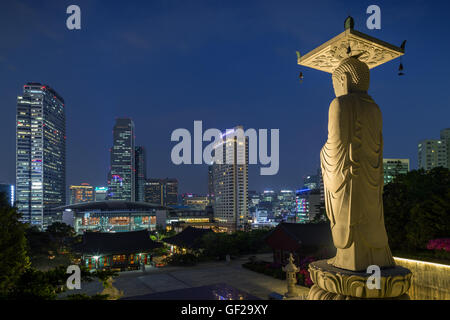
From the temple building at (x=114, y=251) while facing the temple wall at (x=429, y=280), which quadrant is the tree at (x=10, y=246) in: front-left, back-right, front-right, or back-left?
front-right

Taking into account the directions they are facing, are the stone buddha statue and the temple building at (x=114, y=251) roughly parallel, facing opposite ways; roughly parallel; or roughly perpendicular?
roughly parallel, facing opposite ways

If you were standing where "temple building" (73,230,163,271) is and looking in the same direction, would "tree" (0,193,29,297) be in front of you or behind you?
in front

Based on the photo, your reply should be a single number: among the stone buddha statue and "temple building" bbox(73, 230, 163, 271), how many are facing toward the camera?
1

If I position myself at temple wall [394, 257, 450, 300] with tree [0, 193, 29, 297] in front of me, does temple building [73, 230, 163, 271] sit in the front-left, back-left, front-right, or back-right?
front-right

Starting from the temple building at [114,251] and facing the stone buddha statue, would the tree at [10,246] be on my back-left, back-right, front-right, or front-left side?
front-right

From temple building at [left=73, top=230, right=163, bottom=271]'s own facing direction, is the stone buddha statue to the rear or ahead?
ahead

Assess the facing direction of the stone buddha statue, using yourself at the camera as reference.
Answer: facing away from the viewer and to the left of the viewer

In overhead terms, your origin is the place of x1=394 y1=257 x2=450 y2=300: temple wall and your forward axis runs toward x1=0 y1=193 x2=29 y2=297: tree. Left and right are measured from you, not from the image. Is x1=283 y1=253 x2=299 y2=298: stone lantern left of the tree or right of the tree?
right
